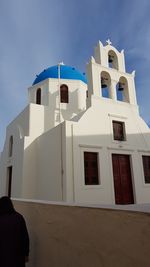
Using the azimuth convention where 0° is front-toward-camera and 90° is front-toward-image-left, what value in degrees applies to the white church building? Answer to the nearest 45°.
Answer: approximately 315°
